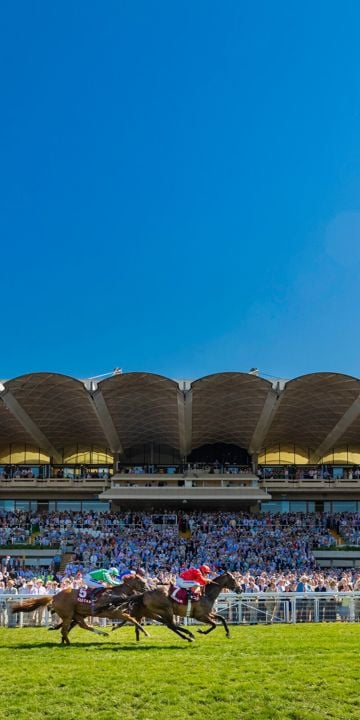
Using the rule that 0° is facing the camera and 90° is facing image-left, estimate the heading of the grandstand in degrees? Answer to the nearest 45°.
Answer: approximately 0°

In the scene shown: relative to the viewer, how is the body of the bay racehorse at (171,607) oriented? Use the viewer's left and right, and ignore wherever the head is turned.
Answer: facing to the right of the viewer

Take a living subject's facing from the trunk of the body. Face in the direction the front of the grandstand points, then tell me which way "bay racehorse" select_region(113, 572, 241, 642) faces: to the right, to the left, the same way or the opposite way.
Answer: to the left

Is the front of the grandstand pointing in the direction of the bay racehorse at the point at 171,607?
yes

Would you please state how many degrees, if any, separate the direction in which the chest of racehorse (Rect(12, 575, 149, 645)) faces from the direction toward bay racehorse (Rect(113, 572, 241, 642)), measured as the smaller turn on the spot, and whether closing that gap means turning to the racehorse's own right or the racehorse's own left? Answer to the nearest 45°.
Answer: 0° — it already faces it

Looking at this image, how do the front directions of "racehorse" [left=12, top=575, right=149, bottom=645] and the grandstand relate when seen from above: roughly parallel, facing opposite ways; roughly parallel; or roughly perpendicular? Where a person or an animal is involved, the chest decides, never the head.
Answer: roughly perpendicular

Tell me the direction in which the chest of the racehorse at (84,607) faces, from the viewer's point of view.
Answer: to the viewer's right

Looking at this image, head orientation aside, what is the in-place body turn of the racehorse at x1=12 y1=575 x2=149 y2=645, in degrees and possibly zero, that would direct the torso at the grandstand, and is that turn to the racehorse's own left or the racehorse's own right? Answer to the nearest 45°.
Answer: approximately 90° to the racehorse's own left

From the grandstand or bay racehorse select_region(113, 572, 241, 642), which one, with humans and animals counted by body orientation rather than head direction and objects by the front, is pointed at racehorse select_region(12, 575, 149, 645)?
the grandstand

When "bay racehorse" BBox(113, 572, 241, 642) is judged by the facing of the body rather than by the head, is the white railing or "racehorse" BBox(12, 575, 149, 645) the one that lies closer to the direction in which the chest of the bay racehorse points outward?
the white railing

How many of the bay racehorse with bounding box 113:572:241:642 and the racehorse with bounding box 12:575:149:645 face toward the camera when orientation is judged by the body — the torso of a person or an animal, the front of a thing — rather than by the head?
0

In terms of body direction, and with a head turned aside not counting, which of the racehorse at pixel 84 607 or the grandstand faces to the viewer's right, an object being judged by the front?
the racehorse
